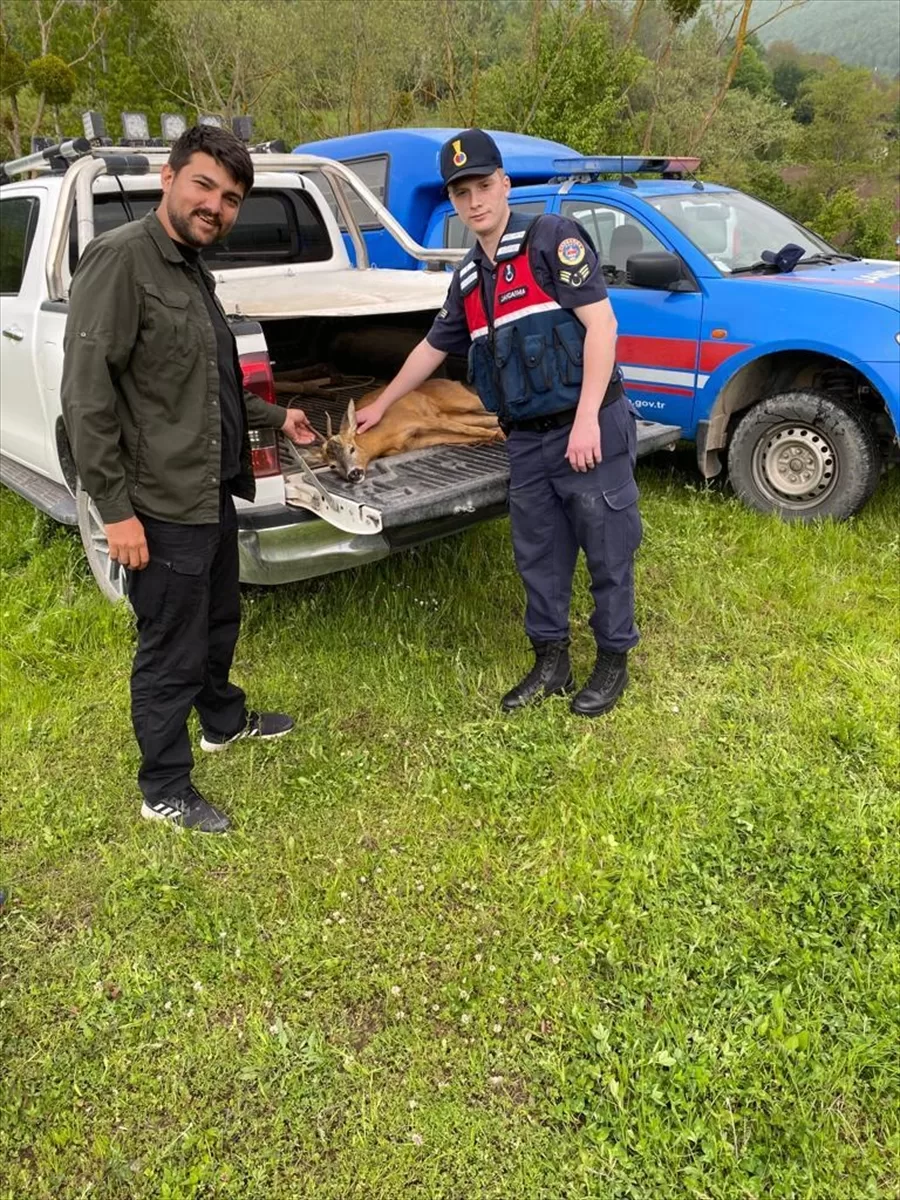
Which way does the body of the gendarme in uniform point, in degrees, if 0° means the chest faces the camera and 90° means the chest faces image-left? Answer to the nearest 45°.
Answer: approximately 45°

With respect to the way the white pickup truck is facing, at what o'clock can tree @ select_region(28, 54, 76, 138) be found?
The tree is roughly at 1 o'clock from the white pickup truck.

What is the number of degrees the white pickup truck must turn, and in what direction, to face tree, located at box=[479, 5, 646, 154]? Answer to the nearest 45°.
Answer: approximately 45° to its right

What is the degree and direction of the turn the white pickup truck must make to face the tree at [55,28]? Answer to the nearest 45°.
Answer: approximately 45° to its right

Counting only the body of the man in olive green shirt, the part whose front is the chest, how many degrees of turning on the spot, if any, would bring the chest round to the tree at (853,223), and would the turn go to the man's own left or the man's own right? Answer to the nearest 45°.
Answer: approximately 90° to the man's own left

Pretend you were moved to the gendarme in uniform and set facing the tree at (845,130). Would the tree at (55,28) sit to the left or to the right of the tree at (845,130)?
left

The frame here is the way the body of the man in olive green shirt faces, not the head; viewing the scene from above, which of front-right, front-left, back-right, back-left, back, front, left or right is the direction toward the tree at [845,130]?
left

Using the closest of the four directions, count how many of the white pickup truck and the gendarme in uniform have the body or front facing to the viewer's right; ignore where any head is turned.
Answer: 0

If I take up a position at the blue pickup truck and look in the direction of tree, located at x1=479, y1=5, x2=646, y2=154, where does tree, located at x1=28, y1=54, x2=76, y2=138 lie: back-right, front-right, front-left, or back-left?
front-left

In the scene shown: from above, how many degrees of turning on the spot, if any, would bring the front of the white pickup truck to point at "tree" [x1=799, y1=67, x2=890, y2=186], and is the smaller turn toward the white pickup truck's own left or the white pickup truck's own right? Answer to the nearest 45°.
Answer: approximately 90° to the white pickup truck's own right

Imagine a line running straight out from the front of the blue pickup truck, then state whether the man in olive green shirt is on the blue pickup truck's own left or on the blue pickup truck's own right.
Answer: on the blue pickup truck's own right

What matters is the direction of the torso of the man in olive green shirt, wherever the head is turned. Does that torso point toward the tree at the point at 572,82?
no

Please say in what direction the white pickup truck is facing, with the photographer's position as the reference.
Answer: facing away from the viewer and to the left of the viewer

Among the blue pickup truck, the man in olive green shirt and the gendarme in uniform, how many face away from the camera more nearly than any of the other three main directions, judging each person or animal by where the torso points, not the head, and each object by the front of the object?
0
